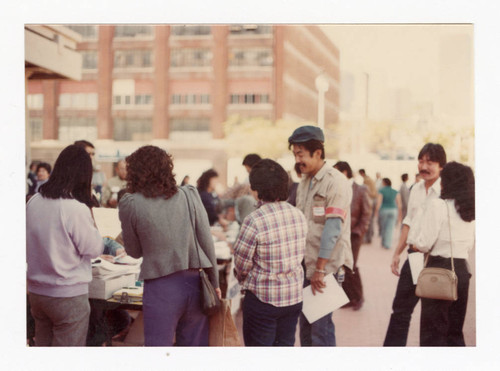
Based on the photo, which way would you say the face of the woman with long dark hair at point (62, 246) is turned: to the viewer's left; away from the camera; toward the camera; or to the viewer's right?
away from the camera

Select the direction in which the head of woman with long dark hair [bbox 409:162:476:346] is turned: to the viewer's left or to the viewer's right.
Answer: to the viewer's left

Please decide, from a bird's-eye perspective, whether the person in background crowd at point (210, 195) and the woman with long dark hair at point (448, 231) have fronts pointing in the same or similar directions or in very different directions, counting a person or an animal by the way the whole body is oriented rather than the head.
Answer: very different directions

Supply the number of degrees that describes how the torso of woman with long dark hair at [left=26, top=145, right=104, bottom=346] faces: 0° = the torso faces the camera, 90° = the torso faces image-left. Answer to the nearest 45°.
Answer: approximately 225°

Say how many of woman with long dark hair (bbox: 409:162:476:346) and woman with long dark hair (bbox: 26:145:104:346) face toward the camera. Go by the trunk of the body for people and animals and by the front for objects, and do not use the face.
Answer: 0

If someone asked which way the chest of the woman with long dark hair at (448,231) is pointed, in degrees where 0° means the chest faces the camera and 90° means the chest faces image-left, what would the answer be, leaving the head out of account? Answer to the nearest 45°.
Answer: approximately 135°

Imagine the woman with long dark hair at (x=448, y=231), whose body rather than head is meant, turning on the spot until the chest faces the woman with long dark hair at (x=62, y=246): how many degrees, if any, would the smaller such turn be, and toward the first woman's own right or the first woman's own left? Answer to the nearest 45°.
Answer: approximately 90° to the first woman's own left

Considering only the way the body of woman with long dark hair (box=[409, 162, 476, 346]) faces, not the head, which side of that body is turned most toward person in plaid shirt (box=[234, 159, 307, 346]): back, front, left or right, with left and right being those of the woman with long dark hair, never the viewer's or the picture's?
left

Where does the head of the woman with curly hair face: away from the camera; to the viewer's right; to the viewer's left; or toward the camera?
away from the camera
